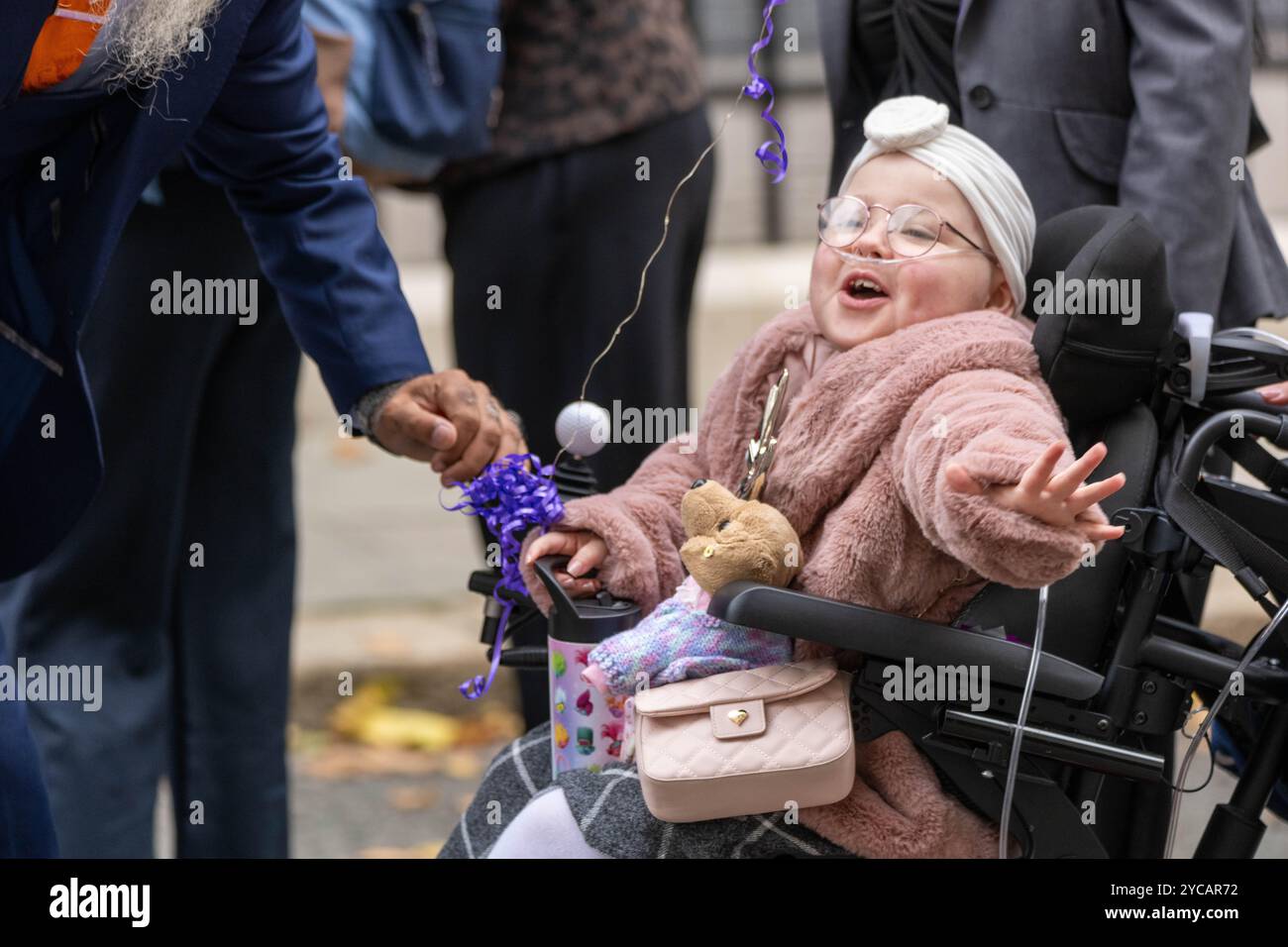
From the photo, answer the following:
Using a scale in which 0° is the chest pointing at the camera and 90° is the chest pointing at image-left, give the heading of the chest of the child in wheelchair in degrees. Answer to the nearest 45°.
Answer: approximately 45°

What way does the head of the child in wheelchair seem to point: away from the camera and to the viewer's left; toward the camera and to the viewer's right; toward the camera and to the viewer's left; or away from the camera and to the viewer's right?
toward the camera and to the viewer's left

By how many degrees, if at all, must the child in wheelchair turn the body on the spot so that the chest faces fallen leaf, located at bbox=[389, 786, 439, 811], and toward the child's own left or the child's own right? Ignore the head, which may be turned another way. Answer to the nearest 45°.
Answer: approximately 90° to the child's own right
